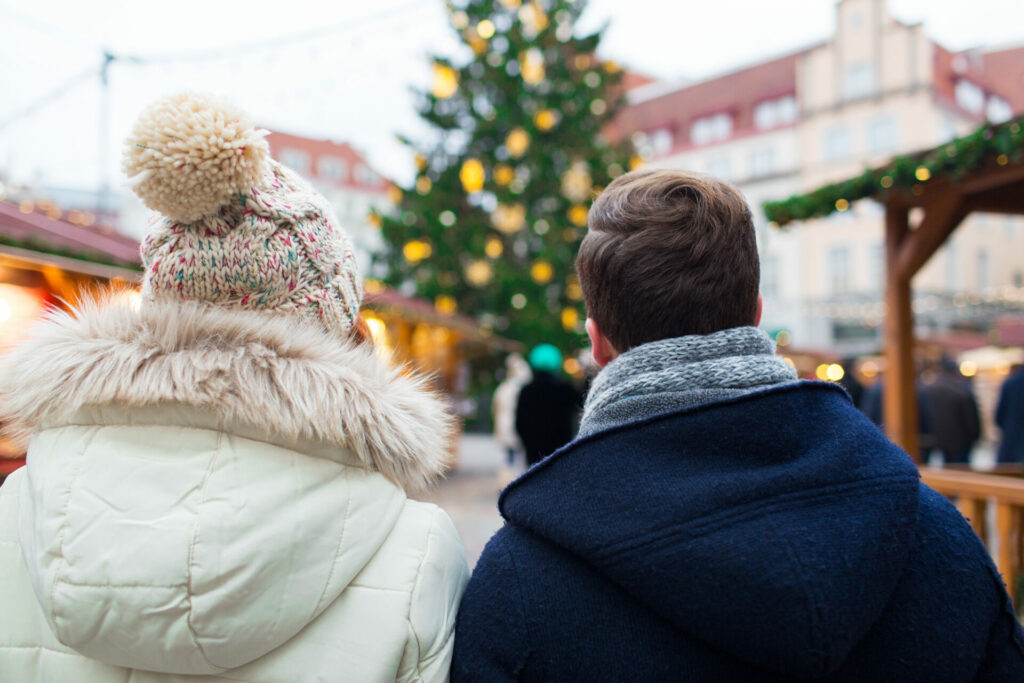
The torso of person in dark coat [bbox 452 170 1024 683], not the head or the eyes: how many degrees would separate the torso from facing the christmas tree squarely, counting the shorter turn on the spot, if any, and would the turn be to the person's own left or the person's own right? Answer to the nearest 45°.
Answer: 0° — they already face it

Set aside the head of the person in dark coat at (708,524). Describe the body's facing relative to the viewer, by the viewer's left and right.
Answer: facing away from the viewer

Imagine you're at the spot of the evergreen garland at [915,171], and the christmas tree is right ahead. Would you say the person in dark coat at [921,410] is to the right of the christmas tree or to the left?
right

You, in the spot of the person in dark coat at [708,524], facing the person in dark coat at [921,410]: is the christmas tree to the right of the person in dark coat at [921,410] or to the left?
left

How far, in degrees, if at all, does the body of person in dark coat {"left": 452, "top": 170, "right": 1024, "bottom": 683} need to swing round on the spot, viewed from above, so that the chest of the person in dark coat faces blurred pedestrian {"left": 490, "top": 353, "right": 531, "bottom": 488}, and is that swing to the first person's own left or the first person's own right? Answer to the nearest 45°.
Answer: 0° — they already face them

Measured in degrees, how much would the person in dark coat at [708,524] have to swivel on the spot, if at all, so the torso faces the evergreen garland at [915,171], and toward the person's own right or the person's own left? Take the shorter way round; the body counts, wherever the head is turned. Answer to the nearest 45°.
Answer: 0° — they already face it

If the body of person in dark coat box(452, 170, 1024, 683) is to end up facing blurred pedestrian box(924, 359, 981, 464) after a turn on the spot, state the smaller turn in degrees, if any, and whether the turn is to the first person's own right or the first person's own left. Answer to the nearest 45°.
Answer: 0° — they already face them
